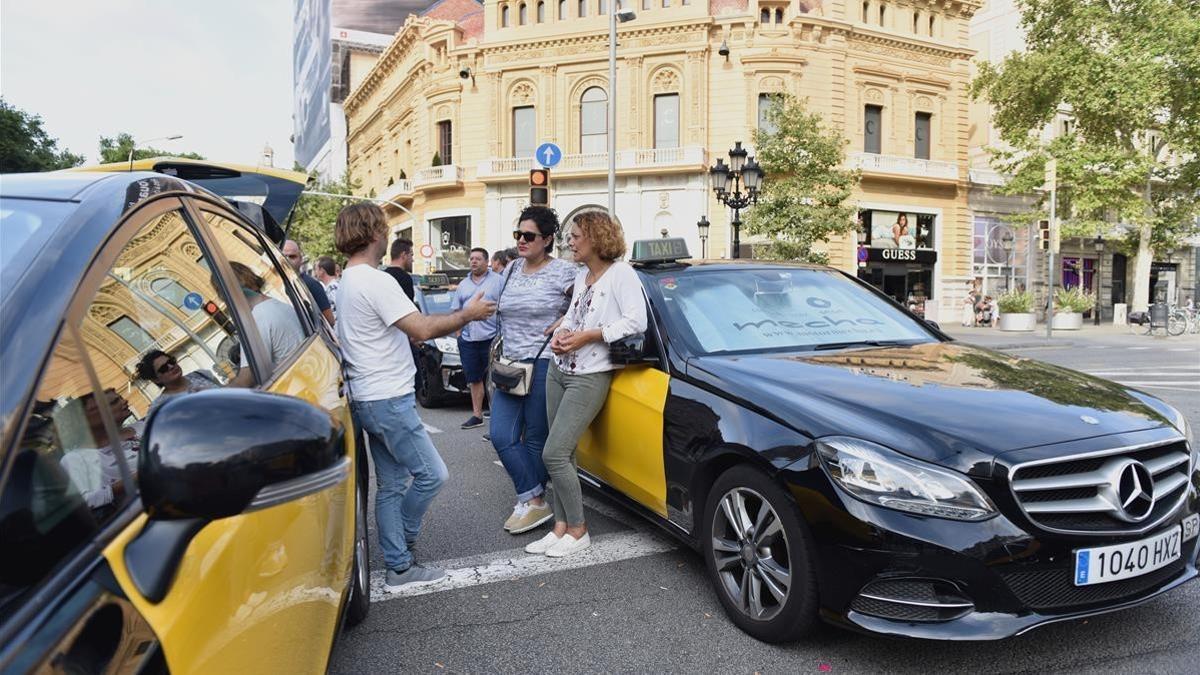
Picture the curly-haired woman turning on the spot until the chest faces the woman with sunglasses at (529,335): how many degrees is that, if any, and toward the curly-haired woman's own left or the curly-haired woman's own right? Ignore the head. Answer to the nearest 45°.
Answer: approximately 90° to the curly-haired woman's own right

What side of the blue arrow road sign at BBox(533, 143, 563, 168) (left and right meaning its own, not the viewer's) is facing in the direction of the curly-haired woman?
front

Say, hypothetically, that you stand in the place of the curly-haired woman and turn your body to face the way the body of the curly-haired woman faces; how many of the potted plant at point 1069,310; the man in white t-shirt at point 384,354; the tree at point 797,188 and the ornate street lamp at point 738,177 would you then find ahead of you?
1

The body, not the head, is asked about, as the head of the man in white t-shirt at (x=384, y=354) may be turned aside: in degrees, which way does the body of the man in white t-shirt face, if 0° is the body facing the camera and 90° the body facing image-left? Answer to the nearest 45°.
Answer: approximately 225°

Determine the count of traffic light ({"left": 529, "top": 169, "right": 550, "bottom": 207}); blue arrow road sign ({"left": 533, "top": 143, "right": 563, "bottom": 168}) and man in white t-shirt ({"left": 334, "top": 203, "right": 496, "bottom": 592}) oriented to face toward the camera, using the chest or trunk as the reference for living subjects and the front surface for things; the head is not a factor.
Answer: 2

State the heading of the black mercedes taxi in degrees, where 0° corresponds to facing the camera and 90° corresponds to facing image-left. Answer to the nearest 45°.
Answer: approximately 315°

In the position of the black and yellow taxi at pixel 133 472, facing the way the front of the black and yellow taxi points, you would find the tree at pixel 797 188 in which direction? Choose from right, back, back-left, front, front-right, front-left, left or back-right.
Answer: back

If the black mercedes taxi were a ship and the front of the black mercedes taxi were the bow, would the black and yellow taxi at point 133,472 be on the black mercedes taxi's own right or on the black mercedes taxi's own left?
on the black mercedes taxi's own right

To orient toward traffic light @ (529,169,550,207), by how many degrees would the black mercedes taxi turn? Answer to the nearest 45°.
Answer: approximately 180°

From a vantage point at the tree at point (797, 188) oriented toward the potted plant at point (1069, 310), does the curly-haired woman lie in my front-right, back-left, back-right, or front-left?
back-right

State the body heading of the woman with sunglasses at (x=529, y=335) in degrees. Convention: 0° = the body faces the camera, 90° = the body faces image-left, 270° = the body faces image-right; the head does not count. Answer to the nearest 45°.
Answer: approximately 45°
